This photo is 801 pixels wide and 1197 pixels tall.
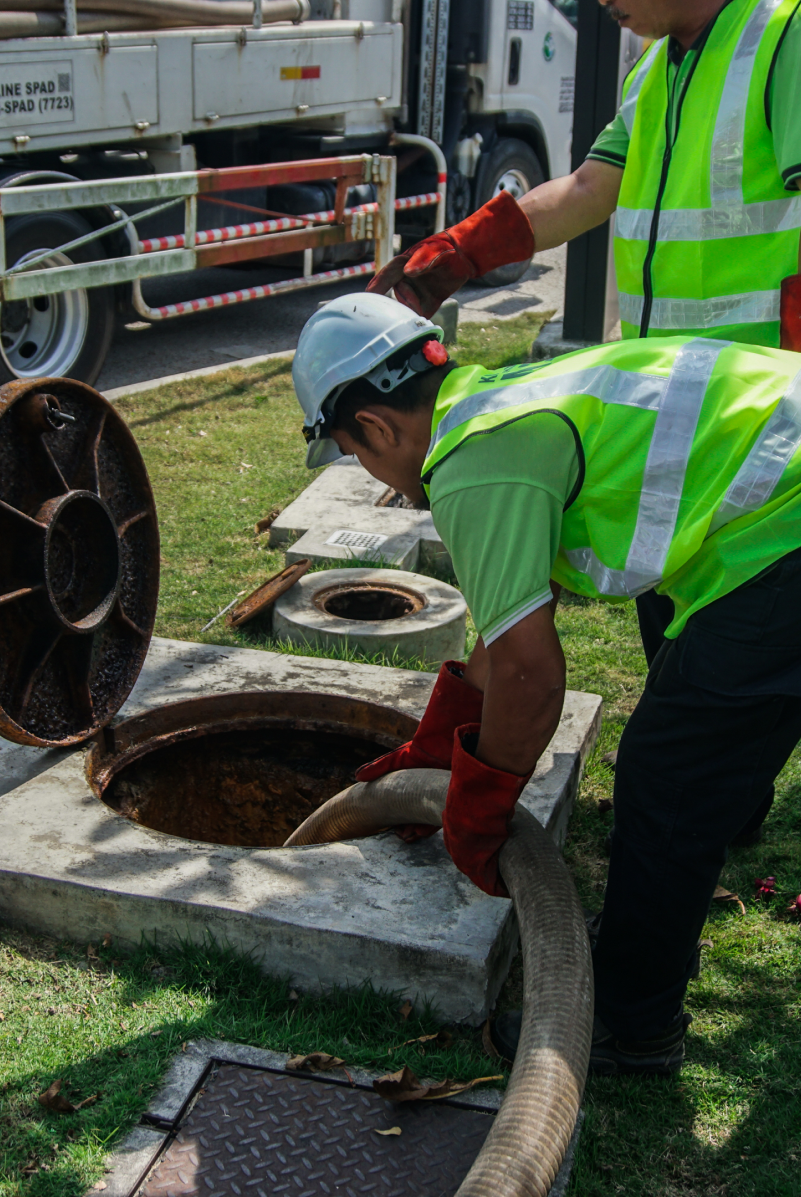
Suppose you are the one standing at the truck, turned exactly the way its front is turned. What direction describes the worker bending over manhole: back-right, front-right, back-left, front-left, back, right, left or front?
back-right

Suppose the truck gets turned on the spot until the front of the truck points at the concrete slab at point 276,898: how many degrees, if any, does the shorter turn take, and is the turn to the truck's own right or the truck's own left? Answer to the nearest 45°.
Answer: approximately 135° to the truck's own right

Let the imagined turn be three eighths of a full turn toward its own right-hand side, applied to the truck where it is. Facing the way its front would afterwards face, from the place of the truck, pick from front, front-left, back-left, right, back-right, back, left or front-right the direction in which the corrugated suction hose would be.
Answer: front

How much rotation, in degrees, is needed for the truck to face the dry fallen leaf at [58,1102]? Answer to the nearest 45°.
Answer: approximately 135° to its right

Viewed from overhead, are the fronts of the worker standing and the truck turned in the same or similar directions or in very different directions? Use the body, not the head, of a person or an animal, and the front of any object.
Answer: very different directions

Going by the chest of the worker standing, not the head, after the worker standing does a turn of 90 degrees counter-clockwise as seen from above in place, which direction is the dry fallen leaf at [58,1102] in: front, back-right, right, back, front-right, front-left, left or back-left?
right

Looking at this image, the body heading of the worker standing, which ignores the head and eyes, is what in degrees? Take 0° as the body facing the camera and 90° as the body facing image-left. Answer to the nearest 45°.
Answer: approximately 45°

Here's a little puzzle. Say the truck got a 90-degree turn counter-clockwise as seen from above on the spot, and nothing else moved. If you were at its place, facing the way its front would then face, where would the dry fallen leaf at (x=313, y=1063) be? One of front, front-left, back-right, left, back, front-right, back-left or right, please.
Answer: back-left

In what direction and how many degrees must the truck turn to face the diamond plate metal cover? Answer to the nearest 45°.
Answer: approximately 135° to its right

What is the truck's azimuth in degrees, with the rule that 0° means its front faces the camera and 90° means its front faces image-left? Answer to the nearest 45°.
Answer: approximately 225°
